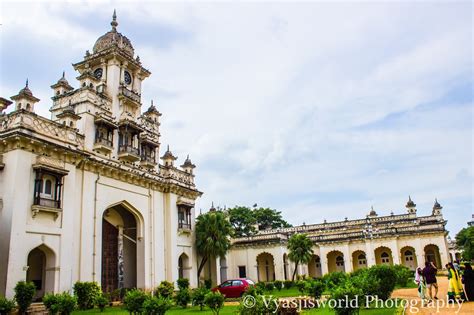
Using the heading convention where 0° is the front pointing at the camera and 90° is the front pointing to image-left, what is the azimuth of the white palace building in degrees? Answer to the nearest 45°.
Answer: approximately 315°

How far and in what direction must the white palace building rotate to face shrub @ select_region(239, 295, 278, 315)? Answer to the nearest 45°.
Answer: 0° — it already faces it

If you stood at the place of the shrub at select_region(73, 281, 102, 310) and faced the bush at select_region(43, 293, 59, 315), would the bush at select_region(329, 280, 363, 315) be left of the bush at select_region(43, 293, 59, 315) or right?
left

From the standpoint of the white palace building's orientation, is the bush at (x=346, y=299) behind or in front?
in front

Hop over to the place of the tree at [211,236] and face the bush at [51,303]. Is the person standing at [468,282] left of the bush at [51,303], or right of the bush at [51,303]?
left

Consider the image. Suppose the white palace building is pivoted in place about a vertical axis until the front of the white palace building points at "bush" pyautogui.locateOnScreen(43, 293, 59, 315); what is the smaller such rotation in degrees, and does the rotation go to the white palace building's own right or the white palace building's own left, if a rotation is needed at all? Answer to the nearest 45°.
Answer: approximately 45° to the white palace building's own right
